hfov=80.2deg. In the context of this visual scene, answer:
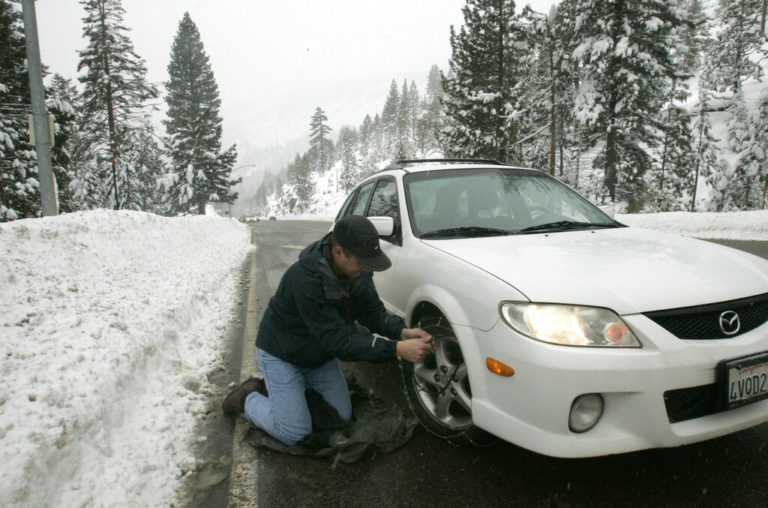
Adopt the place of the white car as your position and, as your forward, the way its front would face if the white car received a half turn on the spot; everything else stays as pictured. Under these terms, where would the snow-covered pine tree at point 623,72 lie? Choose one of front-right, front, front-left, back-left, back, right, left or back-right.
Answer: front-right

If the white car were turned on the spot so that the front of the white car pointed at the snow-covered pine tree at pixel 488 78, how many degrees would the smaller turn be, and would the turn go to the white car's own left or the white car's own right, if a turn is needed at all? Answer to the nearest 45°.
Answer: approximately 135° to the white car's own left

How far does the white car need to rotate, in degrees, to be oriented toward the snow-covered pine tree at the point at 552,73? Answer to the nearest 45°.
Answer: approximately 135° to its left

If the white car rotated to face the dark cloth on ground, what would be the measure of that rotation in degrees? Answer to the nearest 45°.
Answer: approximately 45° to its right

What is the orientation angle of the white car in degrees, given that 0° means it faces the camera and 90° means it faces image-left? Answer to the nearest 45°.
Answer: approximately 315°

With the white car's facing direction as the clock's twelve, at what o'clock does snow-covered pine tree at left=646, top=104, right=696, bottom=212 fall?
The snow-covered pine tree is roughly at 8 o'clock from the white car.

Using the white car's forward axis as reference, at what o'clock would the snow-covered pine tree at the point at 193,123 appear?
The snow-covered pine tree is roughly at 6 o'clock from the white car.

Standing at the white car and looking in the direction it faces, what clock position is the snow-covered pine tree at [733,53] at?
The snow-covered pine tree is roughly at 8 o'clock from the white car.

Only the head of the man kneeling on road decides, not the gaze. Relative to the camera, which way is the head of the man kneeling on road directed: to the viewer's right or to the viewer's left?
to the viewer's right

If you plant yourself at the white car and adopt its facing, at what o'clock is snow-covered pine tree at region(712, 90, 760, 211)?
The snow-covered pine tree is roughly at 8 o'clock from the white car.

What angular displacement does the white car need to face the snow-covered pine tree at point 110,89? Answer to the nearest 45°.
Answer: approximately 180°
